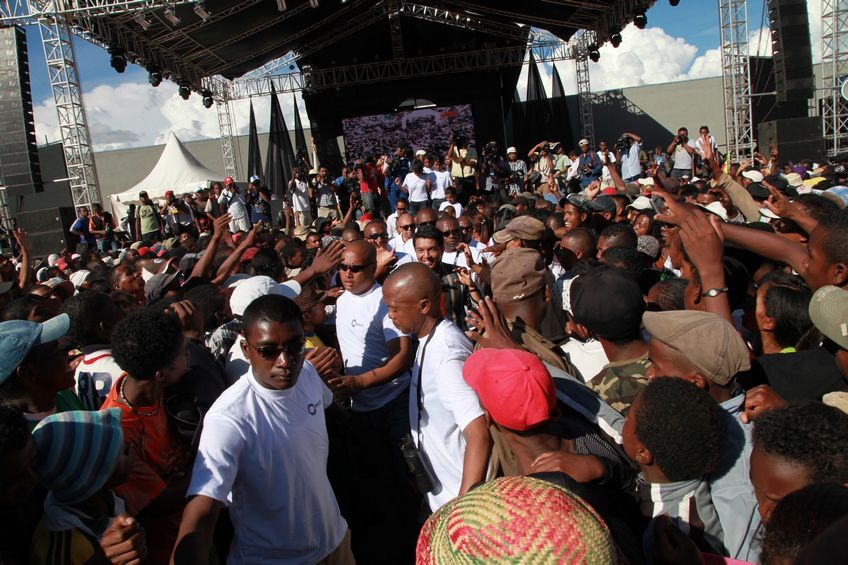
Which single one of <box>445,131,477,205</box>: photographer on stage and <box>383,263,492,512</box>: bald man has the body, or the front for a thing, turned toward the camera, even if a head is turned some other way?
the photographer on stage

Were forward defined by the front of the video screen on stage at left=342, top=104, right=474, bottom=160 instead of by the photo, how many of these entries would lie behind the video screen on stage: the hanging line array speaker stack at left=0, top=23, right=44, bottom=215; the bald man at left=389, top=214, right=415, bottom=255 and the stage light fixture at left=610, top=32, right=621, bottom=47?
0

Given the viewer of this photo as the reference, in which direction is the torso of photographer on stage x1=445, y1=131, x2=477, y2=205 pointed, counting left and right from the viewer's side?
facing the viewer

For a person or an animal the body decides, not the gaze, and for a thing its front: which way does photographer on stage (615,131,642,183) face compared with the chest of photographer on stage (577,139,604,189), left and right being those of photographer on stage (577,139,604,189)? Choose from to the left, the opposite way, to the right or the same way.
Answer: the same way

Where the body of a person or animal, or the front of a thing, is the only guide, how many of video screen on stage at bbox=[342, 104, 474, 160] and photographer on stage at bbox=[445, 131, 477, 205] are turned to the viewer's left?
0

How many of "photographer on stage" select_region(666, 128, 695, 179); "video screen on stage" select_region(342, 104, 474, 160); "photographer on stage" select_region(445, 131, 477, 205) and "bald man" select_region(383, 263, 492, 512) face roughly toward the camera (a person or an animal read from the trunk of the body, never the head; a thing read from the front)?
3

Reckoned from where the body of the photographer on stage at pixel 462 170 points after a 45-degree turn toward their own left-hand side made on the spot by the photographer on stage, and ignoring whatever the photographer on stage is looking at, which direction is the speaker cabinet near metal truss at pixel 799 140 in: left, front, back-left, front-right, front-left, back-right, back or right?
front-left

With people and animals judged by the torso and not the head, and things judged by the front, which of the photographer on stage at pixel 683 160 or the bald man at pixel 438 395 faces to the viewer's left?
the bald man

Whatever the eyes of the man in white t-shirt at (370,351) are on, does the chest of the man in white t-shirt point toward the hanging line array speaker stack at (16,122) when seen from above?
no

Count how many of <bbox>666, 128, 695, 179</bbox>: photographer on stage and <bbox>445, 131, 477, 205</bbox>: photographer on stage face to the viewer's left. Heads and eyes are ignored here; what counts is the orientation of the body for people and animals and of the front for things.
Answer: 0

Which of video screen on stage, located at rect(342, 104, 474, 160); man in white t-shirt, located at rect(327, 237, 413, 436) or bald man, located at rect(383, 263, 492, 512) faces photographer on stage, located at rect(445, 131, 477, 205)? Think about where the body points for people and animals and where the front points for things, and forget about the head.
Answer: the video screen on stage

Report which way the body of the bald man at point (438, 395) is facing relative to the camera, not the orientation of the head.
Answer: to the viewer's left

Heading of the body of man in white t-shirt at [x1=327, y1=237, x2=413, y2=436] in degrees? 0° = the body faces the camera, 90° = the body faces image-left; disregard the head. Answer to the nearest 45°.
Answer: approximately 45°

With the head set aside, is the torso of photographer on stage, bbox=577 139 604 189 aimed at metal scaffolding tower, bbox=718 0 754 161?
no

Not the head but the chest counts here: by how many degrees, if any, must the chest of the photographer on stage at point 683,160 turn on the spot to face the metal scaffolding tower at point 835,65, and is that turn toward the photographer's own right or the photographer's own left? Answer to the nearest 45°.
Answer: approximately 135° to the photographer's own left

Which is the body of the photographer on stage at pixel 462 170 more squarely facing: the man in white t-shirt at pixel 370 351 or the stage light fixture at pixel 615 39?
the man in white t-shirt

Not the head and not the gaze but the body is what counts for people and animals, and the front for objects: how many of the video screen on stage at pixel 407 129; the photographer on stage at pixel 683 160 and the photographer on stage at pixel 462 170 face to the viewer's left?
0

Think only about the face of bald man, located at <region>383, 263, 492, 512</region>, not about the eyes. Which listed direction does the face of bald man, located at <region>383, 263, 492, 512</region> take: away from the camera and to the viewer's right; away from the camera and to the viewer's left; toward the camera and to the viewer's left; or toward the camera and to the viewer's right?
toward the camera and to the viewer's left
